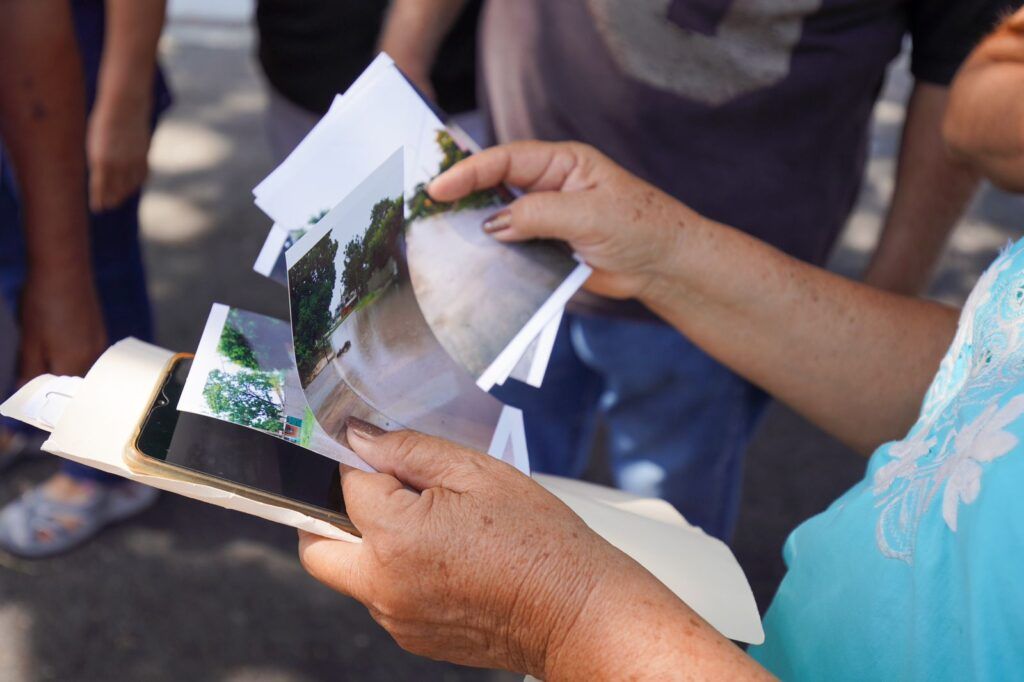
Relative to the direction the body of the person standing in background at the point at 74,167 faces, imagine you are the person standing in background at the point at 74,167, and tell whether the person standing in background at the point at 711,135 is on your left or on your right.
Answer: on your left
